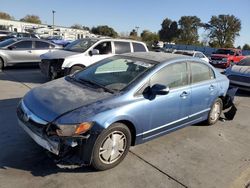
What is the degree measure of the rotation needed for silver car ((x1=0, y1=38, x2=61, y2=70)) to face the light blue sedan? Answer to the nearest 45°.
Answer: approximately 90° to its left

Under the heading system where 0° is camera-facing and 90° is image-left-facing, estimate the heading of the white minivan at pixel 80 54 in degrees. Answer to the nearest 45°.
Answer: approximately 45°

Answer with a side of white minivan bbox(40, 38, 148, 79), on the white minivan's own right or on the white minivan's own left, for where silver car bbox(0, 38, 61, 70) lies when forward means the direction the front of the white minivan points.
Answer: on the white minivan's own right

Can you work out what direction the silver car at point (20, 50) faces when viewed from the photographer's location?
facing to the left of the viewer

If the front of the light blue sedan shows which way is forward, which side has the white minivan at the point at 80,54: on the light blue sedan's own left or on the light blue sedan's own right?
on the light blue sedan's own right

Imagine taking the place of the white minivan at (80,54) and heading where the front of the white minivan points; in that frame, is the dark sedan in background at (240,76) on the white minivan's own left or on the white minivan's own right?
on the white minivan's own left

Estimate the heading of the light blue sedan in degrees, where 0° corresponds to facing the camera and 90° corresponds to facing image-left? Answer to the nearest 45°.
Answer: approximately 45°

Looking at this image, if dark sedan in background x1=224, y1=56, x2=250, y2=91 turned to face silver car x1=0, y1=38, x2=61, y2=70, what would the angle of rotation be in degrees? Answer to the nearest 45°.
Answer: approximately 45° to its right

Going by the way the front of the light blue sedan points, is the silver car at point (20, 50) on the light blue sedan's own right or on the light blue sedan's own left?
on the light blue sedan's own right

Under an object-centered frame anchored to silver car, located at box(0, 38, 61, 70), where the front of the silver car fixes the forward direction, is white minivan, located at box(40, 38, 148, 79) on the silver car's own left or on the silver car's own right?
on the silver car's own left
